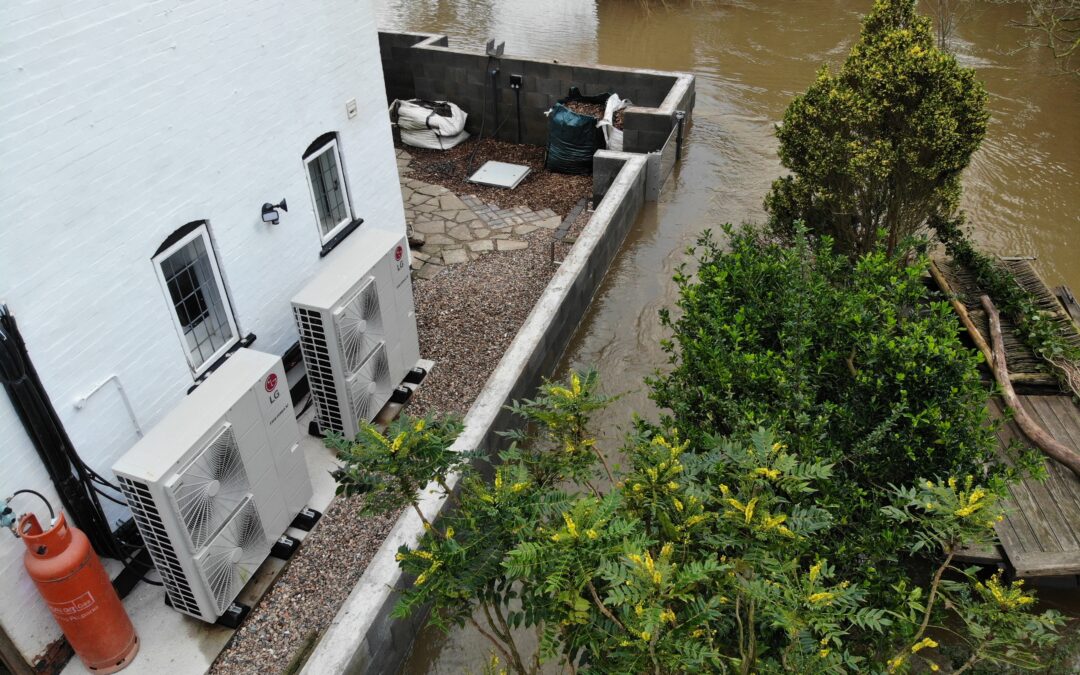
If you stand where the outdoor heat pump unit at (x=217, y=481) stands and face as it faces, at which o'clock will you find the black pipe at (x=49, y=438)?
The black pipe is roughly at 5 o'clock from the outdoor heat pump unit.

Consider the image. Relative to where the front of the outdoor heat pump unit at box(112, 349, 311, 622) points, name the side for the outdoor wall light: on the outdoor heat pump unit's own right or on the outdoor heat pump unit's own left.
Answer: on the outdoor heat pump unit's own left

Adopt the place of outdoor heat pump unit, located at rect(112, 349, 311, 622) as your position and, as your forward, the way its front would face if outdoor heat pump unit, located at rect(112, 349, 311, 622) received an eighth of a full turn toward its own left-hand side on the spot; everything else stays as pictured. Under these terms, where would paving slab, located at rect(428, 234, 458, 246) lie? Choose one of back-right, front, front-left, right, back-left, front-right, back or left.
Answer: front-left

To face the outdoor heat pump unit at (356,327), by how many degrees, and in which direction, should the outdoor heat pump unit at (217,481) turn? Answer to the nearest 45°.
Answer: approximately 90° to its left

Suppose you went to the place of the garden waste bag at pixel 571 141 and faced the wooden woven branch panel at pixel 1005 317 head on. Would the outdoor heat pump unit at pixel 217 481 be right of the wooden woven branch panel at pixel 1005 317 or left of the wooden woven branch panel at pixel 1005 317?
right

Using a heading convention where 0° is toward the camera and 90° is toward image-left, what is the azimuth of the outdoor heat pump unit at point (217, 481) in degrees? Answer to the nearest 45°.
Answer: approximately 315°

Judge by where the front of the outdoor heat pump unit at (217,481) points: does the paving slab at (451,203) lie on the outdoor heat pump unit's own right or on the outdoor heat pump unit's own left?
on the outdoor heat pump unit's own left

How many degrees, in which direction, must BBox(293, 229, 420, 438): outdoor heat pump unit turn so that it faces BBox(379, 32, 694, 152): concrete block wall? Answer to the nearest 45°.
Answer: approximately 90° to its left

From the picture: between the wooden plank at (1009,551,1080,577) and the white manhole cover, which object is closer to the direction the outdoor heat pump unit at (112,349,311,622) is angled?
the wooden plank

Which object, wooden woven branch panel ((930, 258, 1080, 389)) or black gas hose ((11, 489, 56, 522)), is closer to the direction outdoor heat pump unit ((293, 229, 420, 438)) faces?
the wooden woven branch panel

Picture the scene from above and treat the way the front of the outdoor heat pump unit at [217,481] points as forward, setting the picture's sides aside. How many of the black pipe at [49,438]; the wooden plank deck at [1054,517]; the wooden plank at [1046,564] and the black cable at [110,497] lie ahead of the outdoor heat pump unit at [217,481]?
2

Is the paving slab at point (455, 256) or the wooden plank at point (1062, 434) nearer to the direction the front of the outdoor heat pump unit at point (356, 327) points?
the wooden plank
